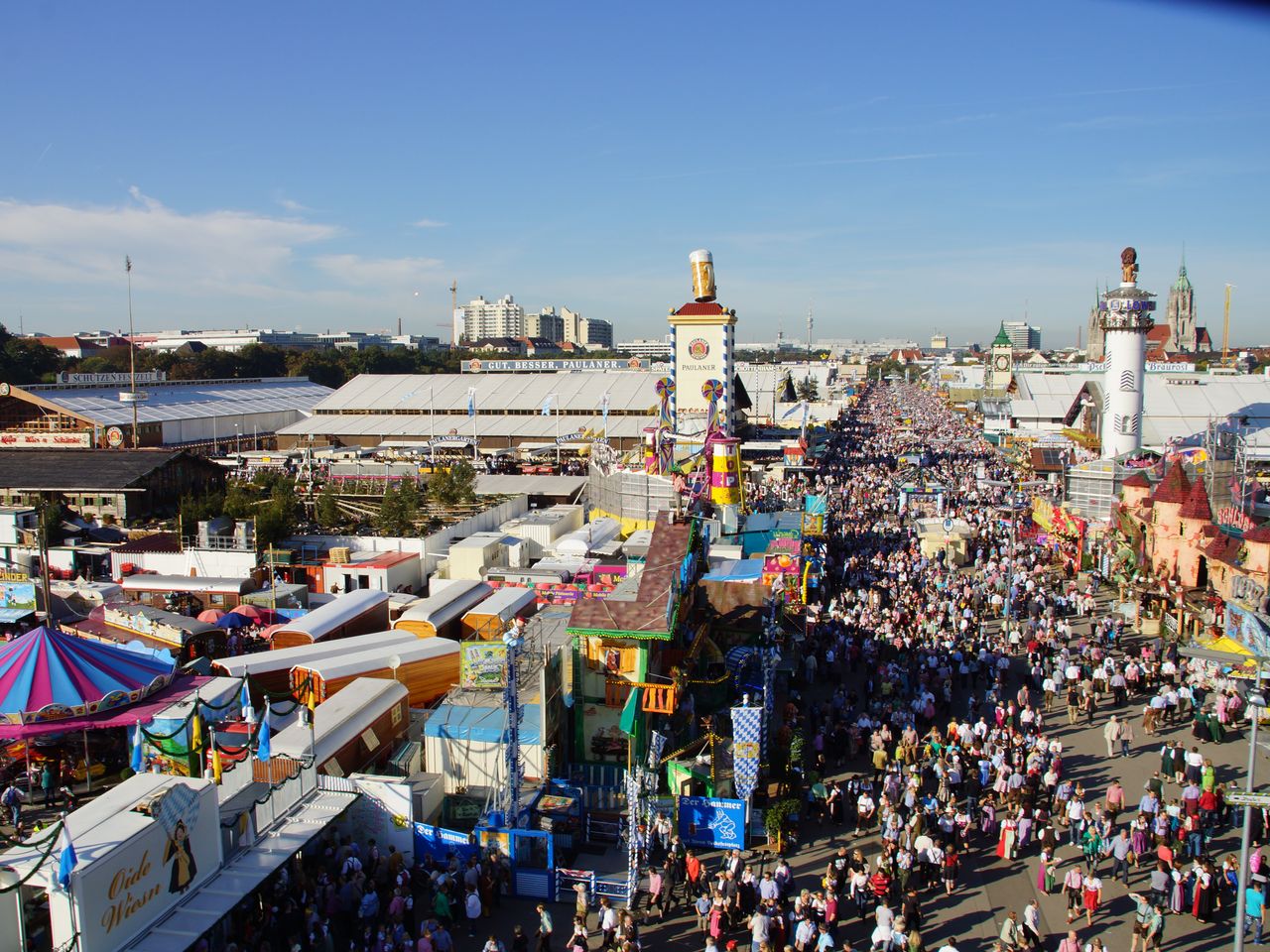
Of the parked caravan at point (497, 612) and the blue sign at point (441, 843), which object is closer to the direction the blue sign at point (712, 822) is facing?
the blue sign

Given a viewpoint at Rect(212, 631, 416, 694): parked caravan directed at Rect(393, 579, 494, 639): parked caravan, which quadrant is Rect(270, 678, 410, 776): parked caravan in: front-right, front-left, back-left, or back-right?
back-right

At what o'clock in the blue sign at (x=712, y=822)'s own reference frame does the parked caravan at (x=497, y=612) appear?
The parked caravan is roughly at 5 o'clock from the blue sign.

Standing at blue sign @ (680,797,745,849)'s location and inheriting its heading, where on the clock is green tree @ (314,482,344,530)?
The green tree is roughly at 5 o'clock from the blue sign.

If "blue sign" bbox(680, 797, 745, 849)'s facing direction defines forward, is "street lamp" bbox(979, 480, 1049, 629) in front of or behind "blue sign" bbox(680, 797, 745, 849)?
behind

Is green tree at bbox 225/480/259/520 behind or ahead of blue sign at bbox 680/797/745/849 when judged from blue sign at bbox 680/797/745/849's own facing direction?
behind

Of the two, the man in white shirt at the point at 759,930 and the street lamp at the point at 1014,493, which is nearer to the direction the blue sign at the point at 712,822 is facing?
the man in white shirt

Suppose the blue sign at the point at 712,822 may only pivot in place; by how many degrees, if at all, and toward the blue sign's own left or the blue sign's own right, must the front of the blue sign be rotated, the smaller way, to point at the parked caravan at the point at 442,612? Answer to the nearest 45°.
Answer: approximately 135° to the blue sign's own right

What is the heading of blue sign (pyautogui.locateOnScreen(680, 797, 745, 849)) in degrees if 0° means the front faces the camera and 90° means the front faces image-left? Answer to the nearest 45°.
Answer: approximately 0°

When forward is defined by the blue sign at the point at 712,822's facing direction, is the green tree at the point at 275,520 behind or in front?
behind

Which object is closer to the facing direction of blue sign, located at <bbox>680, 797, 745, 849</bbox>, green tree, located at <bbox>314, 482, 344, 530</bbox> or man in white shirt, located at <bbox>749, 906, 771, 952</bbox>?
the man in white shirt
